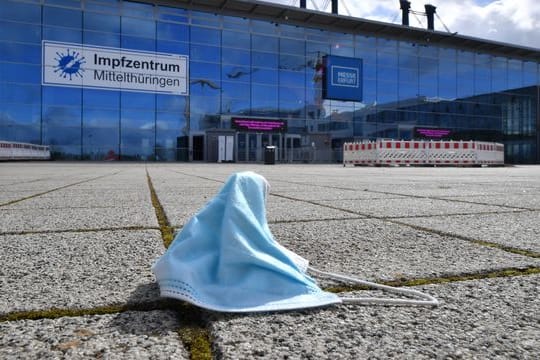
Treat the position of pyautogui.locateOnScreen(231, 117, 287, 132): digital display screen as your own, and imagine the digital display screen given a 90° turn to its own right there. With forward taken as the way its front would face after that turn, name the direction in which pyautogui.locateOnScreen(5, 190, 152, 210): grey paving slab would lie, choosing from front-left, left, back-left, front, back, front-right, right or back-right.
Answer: left

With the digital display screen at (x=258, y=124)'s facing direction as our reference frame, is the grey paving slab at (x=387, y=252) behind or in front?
in front

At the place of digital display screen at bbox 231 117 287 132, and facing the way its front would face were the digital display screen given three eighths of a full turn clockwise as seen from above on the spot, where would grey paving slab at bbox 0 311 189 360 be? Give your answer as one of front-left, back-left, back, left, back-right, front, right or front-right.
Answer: back-left

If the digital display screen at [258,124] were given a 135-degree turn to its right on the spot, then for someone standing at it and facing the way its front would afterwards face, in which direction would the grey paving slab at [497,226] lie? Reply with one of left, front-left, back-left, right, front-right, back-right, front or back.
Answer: back-left

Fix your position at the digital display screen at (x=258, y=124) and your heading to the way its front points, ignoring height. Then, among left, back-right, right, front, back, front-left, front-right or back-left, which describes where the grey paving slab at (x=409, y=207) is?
front

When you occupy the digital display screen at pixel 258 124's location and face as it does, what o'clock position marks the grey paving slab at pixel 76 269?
The grey paving slab is roughly at 12 o'clock from the digital display screen.

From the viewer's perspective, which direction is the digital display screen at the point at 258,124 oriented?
toward the camera

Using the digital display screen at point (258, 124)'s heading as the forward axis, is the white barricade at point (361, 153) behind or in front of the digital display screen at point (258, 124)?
in front

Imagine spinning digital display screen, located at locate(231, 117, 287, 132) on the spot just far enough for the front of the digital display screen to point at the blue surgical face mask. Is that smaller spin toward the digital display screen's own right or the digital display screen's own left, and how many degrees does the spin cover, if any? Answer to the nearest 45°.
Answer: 0° — it already faces it

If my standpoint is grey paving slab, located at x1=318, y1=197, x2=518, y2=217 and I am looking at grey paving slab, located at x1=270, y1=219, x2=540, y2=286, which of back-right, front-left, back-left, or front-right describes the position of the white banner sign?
back-right

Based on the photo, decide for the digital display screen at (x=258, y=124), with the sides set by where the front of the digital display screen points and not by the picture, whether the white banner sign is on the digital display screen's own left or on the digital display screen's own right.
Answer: on the digital display screen's own right

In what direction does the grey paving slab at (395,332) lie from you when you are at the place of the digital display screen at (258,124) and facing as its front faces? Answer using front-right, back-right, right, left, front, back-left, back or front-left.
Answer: front
